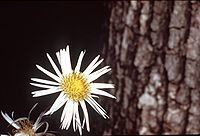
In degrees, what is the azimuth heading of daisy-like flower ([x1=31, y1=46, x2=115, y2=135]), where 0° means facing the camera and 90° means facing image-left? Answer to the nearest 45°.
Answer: approximately 0°
